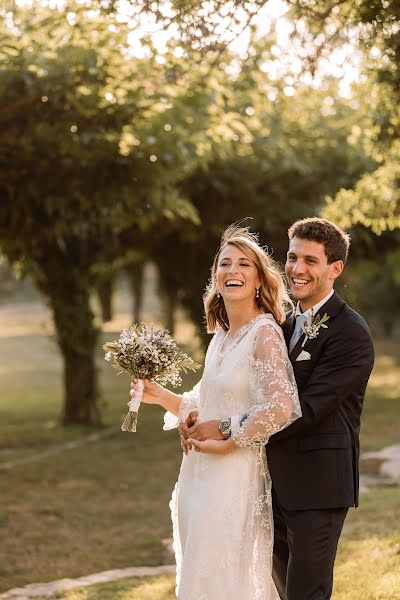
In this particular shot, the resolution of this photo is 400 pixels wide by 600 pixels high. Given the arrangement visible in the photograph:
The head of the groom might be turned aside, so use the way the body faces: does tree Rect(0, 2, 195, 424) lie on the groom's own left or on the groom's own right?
on the groom's own right

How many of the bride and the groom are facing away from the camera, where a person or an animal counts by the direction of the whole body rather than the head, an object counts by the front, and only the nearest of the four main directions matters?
0

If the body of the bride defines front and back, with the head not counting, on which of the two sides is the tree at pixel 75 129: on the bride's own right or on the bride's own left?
on the bride's own right
